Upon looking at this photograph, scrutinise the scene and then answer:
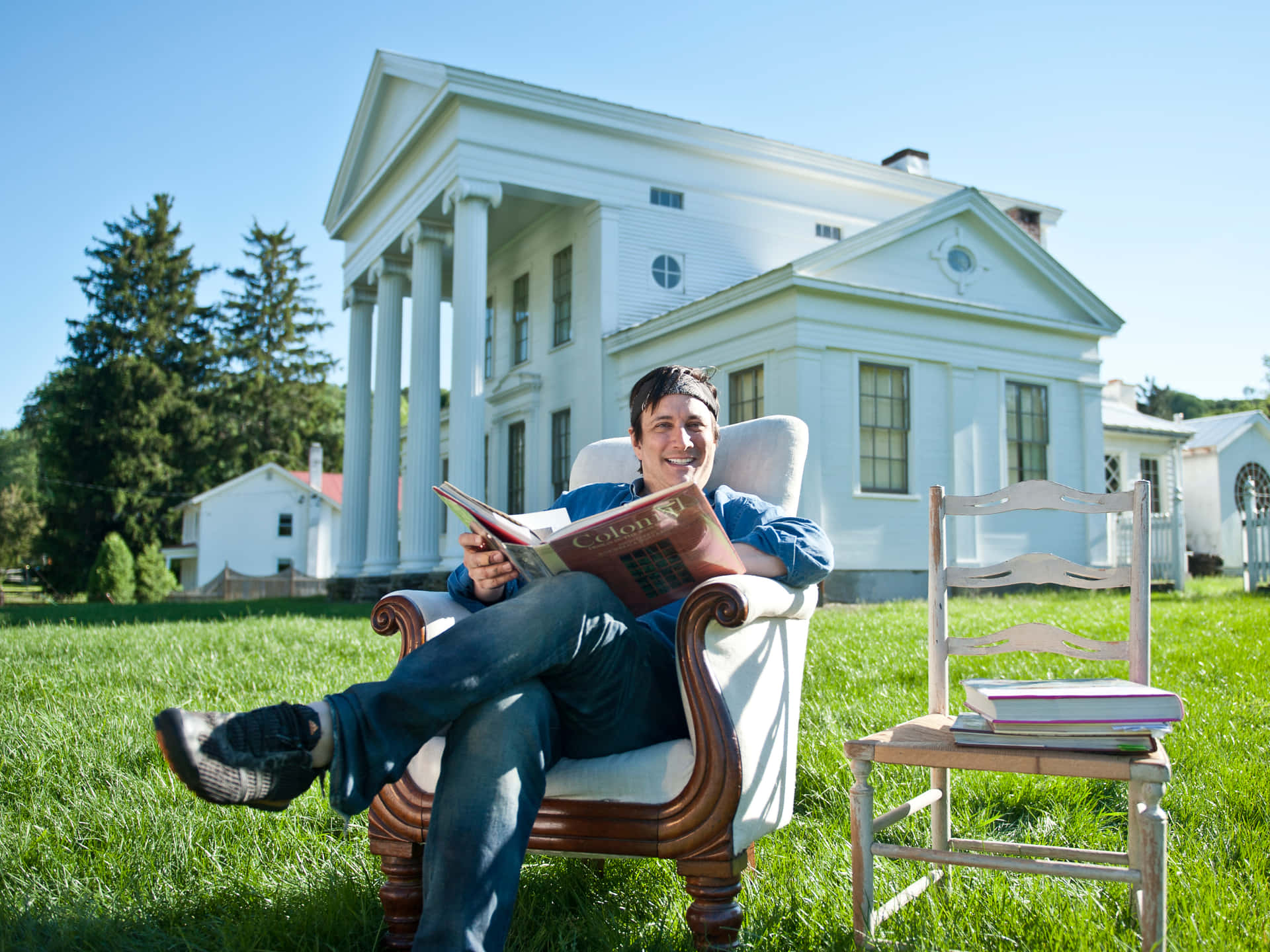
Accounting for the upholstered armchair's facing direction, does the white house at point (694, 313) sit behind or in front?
behind

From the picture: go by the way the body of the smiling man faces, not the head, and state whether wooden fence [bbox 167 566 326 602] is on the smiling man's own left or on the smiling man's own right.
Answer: on the smiling man's own right

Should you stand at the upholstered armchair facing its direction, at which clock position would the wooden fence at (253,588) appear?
The wooden fence is roughly at 4 o'clock from the upholstered armchair.

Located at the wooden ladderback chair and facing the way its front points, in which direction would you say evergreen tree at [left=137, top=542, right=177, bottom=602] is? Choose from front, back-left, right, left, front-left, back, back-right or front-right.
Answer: back-right

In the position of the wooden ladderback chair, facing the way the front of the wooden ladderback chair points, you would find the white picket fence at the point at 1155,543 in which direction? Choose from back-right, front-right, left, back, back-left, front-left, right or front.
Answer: back

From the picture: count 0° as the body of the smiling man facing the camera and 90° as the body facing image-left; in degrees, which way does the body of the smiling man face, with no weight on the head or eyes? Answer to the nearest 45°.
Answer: approximately 45°

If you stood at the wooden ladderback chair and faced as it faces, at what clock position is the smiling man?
The smiling man is roughly at 2 o'clock from the wooden ladderback chair.

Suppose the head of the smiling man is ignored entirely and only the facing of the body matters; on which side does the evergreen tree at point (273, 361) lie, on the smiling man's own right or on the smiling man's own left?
on the smiling man's own right

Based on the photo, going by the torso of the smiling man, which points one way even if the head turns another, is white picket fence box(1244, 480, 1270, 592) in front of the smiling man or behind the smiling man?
behind

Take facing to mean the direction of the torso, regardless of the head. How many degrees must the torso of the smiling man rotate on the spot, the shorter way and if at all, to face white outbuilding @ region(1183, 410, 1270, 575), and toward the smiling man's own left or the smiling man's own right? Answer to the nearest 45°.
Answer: approximately 180°

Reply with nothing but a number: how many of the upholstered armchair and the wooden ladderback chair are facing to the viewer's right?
0

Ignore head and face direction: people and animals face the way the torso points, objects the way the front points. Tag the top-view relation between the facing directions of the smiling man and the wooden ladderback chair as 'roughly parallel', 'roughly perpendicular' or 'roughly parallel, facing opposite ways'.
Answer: roughly parallel

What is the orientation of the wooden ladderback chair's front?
toward the camera

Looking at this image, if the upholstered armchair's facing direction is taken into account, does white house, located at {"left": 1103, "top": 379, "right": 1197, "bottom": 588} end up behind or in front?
behind

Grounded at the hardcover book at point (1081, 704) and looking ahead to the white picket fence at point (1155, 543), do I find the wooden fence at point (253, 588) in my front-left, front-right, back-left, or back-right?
front-left

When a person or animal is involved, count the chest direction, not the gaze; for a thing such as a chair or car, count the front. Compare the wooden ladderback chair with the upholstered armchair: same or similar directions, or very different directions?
same or similar directions

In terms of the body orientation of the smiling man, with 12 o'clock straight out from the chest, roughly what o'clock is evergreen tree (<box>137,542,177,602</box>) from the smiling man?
The evergreen tree is roughly at 4 o'clock from the smiling man.
